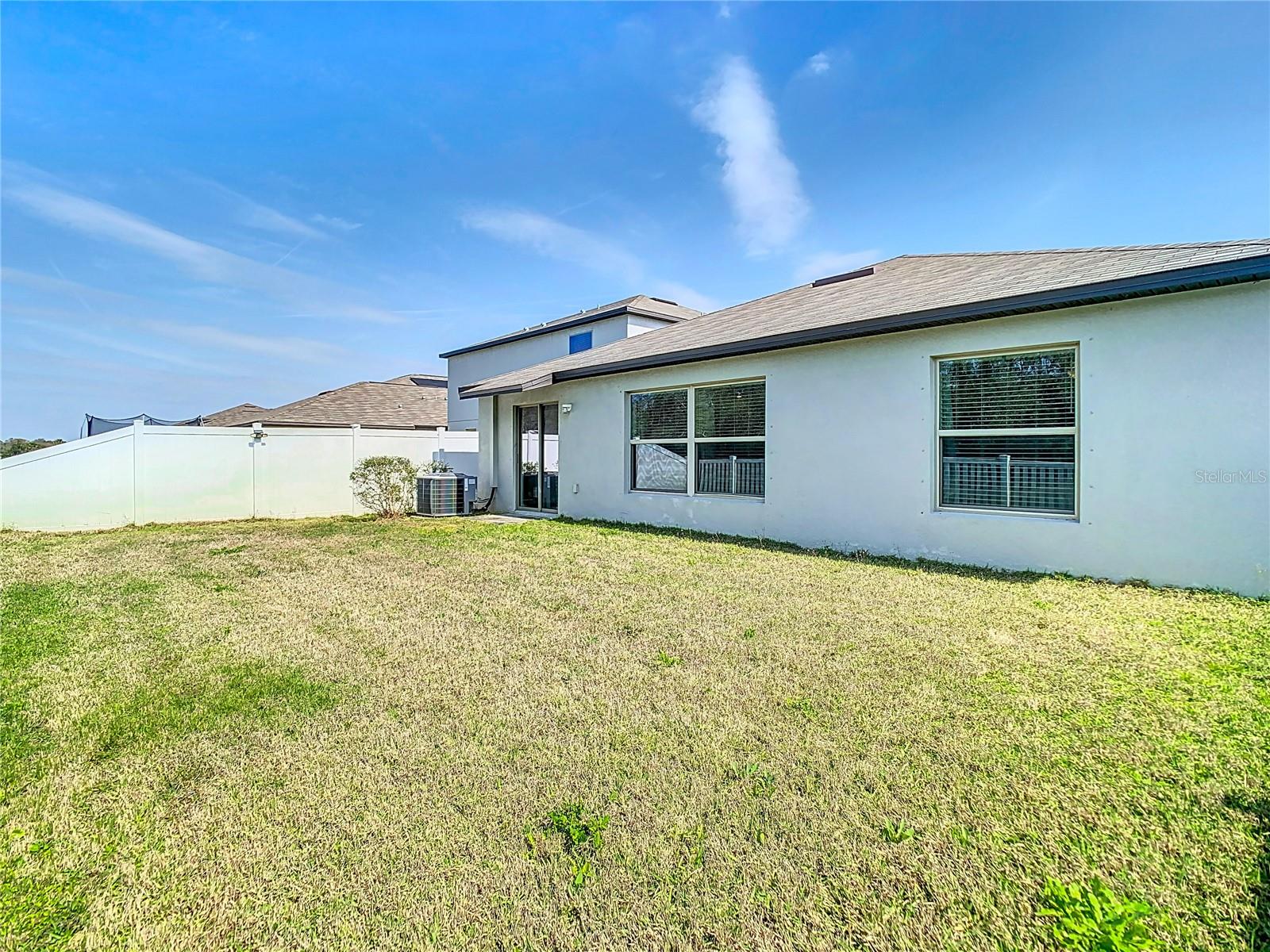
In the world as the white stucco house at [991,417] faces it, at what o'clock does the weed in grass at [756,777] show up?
The weed in grass is roughly at 5 o'clock from the white stucco house.

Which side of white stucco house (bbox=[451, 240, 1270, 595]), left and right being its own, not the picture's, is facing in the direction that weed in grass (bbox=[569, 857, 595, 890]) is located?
back

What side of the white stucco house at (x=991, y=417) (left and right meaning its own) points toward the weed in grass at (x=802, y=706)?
back

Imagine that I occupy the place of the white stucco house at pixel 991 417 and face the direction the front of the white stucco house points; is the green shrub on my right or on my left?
on my left

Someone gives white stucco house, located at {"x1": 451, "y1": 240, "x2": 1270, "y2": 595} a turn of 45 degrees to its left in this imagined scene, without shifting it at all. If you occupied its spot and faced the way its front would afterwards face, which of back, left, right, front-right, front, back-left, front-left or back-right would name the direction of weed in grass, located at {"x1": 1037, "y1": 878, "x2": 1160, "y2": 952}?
back

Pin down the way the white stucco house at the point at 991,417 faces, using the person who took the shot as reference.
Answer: facing away from the viewer and to the right of the viewer
